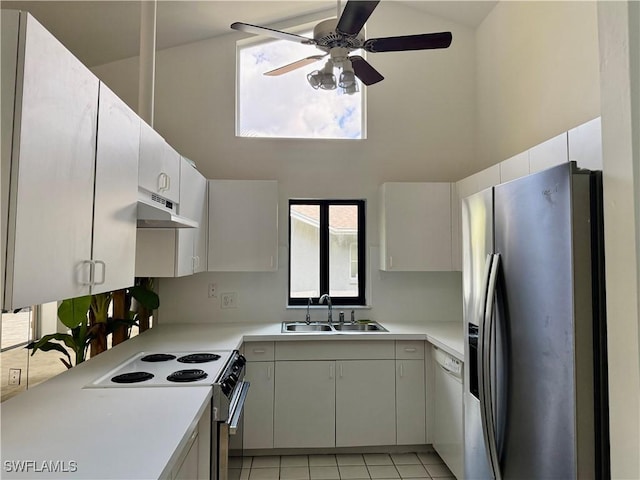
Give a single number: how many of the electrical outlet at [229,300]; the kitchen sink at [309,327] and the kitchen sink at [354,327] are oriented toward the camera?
3

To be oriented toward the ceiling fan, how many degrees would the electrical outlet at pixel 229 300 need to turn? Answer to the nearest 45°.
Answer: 0° — it already faces it

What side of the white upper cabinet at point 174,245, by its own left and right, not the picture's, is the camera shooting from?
right

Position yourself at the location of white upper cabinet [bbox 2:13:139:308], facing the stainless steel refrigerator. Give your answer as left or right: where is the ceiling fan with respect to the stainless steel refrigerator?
left

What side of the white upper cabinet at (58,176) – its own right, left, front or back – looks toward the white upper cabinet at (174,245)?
left

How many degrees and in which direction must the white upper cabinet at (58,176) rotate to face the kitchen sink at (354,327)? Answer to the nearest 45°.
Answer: approximately 90° to its left

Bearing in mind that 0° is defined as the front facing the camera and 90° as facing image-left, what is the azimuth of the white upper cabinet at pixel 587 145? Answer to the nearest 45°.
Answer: approximately 45°

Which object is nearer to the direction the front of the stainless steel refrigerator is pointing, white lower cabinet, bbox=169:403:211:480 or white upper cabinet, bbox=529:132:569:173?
the white lower cabinet

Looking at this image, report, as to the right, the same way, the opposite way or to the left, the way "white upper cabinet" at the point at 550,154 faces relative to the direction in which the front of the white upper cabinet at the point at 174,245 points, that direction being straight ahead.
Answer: the opposite way

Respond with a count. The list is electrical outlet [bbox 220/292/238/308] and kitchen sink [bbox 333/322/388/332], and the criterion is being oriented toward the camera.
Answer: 2

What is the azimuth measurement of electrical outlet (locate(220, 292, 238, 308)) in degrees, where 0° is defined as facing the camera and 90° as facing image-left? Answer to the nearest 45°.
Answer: approximately 0°
